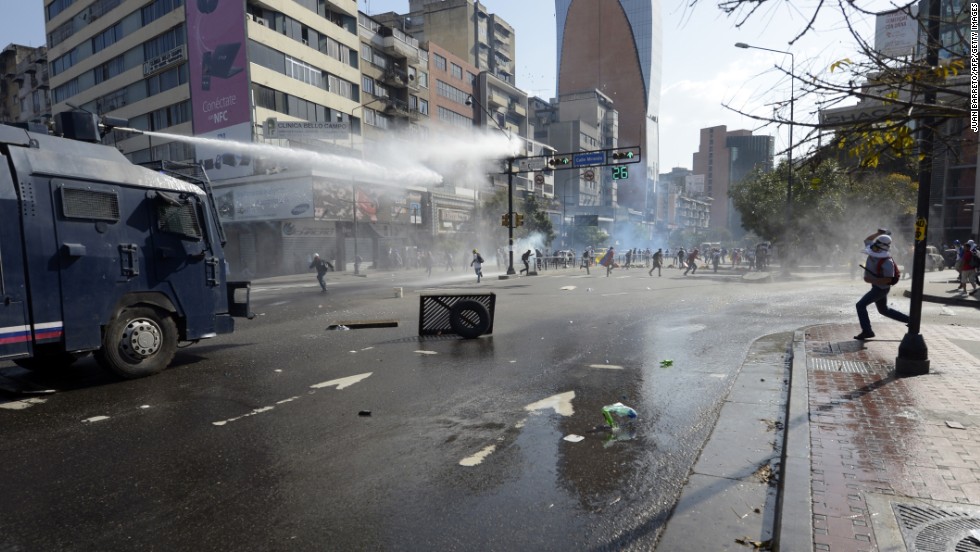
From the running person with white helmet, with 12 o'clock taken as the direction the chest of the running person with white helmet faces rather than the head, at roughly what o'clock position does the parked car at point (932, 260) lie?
The parked car is roughly at 3 o'clock from the running person with white helmet.

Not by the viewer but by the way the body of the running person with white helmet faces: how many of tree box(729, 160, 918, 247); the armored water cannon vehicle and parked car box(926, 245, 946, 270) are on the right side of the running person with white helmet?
2

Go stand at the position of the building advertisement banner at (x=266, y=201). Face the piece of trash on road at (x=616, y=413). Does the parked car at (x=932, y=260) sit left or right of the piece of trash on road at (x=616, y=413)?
left

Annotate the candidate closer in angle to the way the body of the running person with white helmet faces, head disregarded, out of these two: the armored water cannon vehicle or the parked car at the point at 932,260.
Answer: the armored water cannon vehicle

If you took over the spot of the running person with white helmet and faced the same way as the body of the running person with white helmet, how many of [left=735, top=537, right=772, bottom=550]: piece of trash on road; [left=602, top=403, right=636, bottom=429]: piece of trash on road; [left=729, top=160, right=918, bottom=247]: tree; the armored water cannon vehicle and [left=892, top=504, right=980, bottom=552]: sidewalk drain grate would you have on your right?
1

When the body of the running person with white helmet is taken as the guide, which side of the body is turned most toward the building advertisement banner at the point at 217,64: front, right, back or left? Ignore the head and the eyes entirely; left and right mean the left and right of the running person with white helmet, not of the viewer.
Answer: front

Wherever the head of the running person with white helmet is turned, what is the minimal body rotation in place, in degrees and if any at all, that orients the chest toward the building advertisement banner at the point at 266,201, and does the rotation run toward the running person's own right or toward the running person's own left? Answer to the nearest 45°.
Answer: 0° — they already face it

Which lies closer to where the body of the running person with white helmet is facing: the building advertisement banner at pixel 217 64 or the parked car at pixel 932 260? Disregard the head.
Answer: the building advertisement banner

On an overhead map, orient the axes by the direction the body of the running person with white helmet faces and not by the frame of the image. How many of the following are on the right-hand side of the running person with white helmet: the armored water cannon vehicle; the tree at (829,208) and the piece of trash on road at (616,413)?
1

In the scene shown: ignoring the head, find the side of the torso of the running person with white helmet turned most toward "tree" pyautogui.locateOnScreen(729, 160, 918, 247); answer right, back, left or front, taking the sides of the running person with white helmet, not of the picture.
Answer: right

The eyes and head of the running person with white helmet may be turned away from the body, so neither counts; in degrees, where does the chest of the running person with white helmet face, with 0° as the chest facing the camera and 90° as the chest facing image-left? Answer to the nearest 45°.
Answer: approximately 90°

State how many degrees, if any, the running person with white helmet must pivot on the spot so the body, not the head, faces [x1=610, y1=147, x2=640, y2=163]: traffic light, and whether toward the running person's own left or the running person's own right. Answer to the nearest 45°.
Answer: approximately 45° to the running person's own right

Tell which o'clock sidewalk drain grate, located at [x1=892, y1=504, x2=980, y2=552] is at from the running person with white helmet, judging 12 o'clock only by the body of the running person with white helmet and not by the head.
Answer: The sidewalk drain grate is roughly at 9 o'clock from the running person with white helmet.

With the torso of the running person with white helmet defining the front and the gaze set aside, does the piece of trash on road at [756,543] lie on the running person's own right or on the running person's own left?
on the running person's own left
